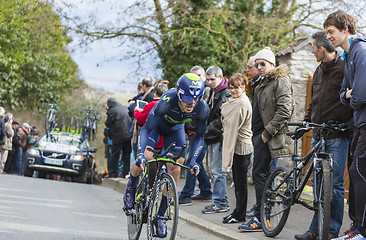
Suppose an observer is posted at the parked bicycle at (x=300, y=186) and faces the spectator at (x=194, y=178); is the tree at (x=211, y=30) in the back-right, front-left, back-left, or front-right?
front-right

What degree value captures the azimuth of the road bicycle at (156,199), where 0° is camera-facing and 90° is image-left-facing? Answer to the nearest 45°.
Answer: approximately 315°

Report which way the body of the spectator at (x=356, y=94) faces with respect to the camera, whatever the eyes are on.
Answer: to the viewer's left

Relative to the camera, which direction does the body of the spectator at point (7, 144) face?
to the viewer's right

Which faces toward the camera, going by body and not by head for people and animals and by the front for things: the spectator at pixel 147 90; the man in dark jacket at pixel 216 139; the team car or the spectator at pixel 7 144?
the team car

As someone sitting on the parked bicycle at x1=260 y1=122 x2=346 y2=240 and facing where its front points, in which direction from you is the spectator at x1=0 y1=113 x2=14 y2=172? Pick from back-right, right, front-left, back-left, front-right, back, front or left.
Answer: back

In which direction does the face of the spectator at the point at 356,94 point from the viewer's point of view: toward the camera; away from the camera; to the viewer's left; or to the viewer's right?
to the viewer's left

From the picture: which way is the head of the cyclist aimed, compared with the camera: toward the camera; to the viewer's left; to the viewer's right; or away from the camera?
toward the camera

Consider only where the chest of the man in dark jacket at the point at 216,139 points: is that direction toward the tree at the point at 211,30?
no

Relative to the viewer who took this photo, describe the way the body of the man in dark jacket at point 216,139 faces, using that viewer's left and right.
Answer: facing to the left of the viewer
